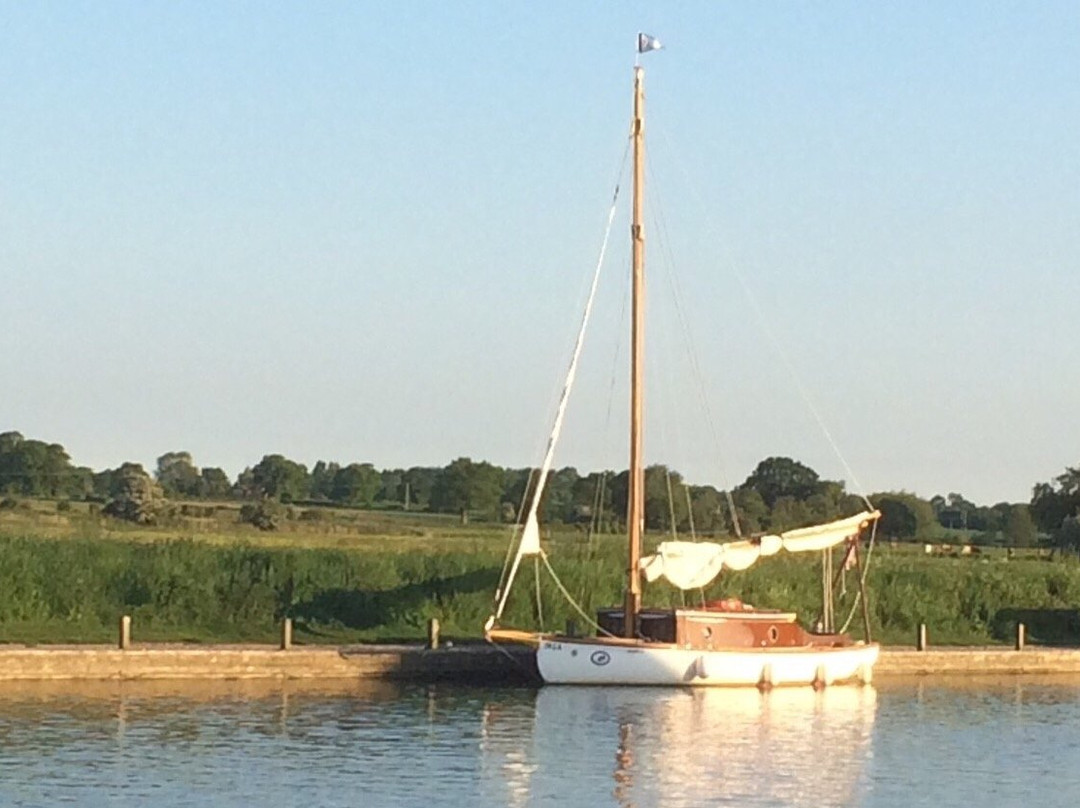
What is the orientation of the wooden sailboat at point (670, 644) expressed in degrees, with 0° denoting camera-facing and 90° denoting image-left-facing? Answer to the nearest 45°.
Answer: approximately 90°

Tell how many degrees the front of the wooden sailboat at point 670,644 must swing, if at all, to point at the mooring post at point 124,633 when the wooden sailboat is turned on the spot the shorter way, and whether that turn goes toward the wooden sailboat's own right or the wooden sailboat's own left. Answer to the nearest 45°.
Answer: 0° — it already faces it
